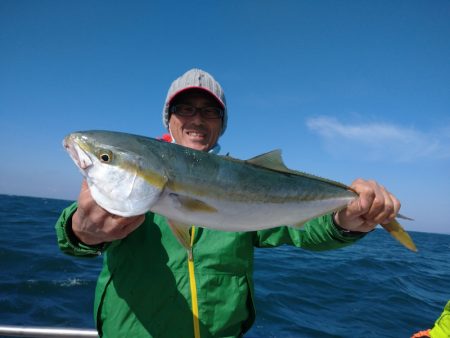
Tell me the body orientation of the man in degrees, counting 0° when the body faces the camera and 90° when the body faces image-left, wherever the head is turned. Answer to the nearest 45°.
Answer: approximately 0°
